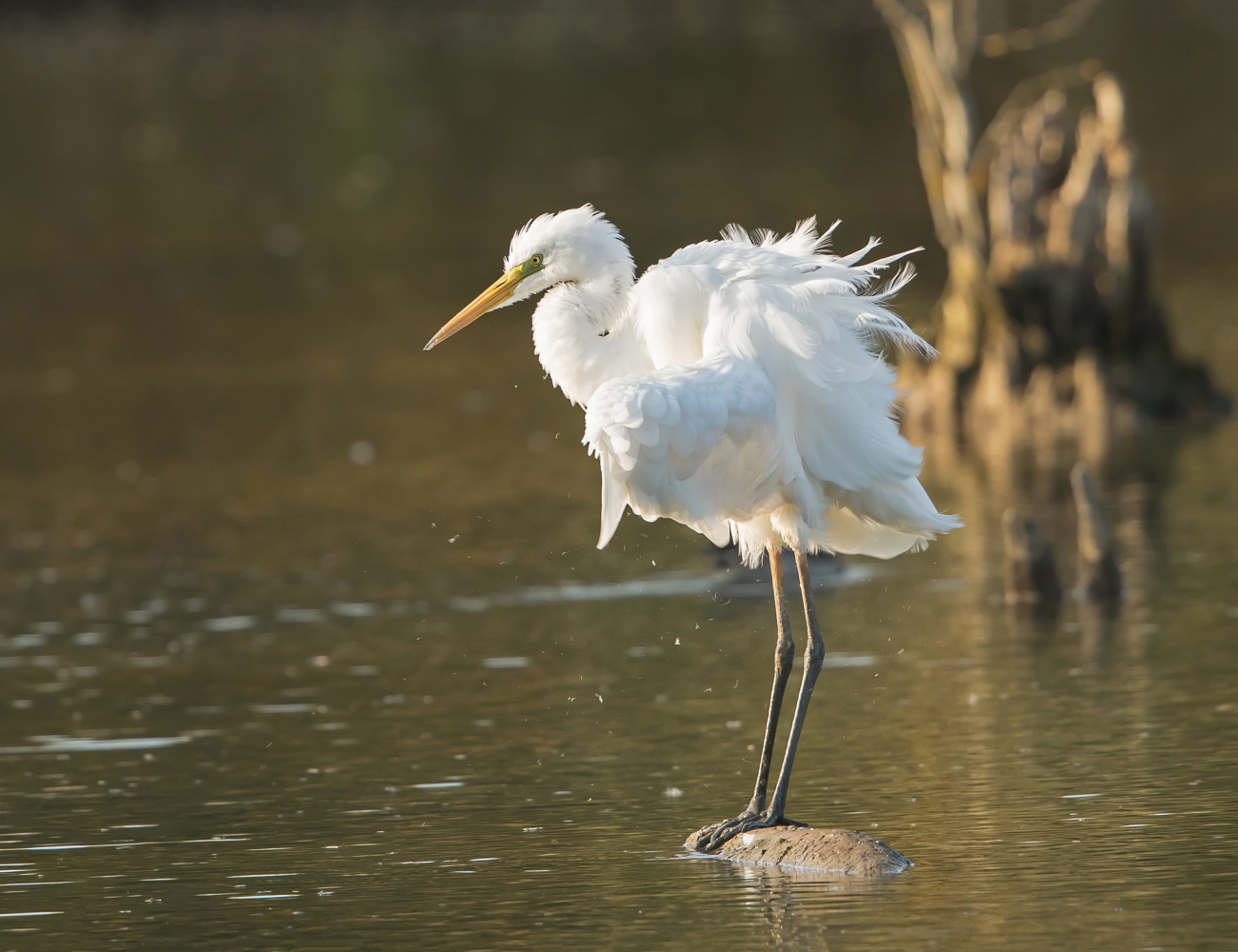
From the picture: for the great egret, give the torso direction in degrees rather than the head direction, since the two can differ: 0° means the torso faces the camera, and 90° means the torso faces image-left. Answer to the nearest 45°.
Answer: approximately 90°

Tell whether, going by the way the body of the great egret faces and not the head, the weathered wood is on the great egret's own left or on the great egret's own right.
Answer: on the great egret's own right

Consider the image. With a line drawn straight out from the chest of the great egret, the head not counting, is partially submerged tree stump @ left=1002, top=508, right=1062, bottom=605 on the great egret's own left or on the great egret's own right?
on the great egret's own right

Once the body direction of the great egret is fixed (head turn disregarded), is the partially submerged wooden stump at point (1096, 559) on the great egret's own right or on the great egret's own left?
on the great egret's own right
